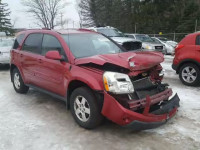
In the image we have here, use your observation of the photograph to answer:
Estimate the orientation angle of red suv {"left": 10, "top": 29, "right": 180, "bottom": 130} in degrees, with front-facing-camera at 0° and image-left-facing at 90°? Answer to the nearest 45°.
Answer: approximately 315°

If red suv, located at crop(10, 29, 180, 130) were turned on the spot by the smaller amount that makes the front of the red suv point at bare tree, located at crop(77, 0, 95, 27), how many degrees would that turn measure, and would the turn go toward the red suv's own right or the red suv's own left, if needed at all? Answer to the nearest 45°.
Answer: approximately 135° to the red suv's own left

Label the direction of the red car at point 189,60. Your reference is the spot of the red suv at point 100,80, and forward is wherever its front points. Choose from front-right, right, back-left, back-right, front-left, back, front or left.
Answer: left

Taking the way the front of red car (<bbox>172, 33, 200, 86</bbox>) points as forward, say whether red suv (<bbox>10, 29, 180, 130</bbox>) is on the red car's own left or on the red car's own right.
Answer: on the red car's own right

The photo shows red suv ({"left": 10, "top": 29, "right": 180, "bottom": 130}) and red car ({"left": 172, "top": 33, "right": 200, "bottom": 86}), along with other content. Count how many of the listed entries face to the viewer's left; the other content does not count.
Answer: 0

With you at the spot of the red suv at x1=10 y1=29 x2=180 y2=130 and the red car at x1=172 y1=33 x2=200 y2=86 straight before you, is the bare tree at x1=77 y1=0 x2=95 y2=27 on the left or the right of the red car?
left
